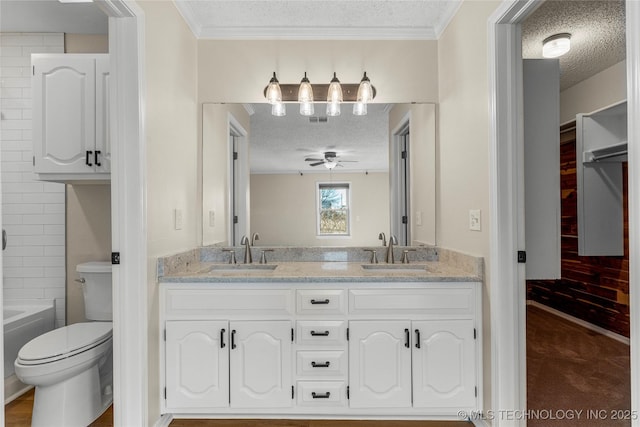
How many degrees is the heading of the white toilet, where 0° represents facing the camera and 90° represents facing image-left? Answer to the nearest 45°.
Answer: approximately 45°

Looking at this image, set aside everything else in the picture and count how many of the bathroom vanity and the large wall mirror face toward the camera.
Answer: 2

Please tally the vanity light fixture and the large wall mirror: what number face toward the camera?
2

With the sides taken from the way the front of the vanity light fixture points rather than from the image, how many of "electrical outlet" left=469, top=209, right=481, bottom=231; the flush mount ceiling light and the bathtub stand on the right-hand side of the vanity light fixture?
1

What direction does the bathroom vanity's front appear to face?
toward the camera

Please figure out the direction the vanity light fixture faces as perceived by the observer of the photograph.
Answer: facing the viewer

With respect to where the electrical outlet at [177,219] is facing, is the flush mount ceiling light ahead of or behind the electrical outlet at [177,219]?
ahead

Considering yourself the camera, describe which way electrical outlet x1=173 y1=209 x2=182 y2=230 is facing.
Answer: facing the viewer and to the right of the viewer

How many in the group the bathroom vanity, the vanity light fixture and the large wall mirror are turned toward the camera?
3

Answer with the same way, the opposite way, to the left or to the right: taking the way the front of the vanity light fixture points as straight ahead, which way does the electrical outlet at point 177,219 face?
to the left
